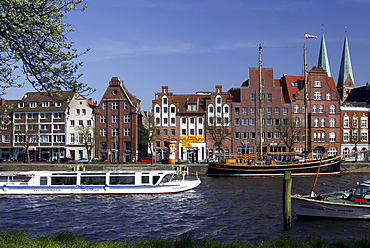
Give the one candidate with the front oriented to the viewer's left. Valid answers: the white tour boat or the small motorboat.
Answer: the small motorboat

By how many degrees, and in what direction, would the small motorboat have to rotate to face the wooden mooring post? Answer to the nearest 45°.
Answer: approximately 45° to its left

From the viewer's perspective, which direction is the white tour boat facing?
to the viewer's right

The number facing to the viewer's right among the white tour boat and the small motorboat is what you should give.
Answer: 1

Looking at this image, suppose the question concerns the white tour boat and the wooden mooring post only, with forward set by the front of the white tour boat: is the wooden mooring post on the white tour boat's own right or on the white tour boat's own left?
on the white tour boat's own right

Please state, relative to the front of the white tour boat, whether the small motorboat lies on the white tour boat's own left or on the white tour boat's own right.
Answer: on the white tour boat's own right

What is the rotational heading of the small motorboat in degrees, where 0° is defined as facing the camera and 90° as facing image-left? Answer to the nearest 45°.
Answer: approximately 90°
